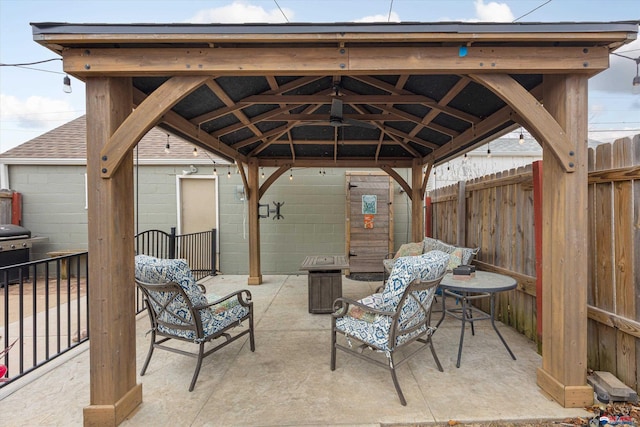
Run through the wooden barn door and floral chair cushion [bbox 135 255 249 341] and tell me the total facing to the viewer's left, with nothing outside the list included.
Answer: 0

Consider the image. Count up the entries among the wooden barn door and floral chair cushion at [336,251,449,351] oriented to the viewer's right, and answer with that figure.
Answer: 0

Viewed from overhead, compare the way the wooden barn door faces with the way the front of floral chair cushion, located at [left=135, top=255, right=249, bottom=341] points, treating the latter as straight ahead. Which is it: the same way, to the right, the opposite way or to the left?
to the right

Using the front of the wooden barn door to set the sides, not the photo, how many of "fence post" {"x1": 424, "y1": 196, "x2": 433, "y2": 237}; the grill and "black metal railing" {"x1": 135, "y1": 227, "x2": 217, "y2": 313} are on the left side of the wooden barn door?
1

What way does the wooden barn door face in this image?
toward the camera

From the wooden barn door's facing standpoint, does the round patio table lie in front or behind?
in front

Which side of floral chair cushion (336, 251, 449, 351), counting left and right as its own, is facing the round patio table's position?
back

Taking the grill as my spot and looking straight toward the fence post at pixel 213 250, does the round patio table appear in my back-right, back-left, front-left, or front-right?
front-right

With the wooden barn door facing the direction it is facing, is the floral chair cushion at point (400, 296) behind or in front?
in front

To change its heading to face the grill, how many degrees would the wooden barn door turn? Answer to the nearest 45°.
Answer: approximately 90° to its right

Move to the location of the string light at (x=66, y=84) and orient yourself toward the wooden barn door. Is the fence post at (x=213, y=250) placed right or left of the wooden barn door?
left

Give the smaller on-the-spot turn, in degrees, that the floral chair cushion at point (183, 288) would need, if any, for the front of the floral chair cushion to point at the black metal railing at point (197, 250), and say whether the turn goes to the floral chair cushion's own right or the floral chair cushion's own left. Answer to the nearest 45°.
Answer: approximately 135° to the floral chair cushion's own left

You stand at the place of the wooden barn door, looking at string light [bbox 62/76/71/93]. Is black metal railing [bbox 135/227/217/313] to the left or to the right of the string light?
right

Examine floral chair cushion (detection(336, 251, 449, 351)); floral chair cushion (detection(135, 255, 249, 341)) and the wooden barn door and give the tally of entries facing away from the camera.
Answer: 0

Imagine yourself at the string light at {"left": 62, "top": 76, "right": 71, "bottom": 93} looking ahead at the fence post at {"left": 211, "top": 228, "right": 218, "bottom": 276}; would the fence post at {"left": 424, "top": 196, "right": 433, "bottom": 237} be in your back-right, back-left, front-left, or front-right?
front-right
